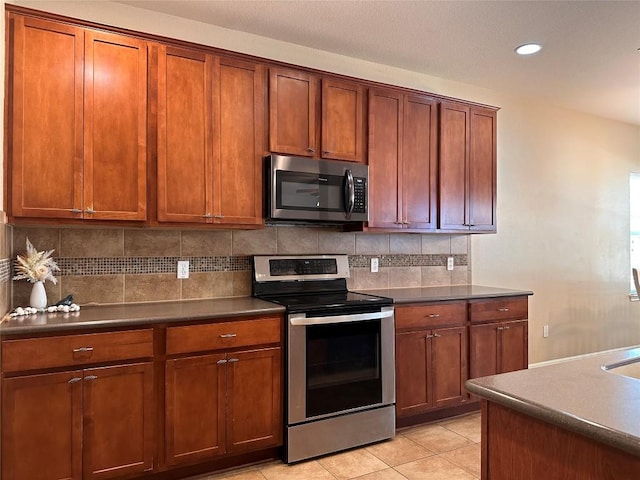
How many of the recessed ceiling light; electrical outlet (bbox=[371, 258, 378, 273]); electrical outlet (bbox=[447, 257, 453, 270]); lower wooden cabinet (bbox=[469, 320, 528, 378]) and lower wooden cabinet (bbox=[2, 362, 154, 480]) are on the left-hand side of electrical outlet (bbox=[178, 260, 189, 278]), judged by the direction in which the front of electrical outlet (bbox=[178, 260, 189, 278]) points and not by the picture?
4

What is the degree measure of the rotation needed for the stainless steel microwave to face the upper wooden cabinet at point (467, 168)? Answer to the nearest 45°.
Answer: approximately 90° to its left

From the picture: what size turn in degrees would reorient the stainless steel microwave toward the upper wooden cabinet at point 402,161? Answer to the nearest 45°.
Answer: approximately 90° to its left

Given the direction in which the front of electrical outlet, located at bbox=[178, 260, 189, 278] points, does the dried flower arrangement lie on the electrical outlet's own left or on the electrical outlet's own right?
on the electrical outlet's own right

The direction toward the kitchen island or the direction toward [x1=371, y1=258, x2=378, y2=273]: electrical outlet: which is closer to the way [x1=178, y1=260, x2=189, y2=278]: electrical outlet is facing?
the kitchen island

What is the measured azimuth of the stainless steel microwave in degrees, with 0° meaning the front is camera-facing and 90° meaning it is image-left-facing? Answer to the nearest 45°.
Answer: approximately 315°

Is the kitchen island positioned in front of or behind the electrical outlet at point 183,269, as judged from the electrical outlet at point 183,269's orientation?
in front

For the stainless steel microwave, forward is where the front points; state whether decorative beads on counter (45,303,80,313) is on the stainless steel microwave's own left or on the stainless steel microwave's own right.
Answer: on the stainless steel microwave's own right

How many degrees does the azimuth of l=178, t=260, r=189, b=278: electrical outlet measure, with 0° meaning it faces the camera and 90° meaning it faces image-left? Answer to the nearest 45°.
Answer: approximately 0°

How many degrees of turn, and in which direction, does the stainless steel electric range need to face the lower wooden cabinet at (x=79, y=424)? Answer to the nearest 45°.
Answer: approximately 90° to its right

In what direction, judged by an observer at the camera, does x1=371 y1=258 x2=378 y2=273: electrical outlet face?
facing the viewer and to the right of the viewer
